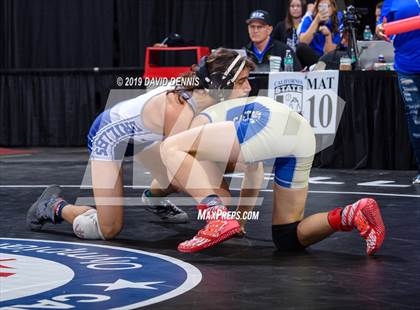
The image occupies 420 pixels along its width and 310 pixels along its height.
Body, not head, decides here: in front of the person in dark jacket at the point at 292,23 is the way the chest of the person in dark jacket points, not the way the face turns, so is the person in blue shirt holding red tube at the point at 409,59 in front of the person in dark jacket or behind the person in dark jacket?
in front

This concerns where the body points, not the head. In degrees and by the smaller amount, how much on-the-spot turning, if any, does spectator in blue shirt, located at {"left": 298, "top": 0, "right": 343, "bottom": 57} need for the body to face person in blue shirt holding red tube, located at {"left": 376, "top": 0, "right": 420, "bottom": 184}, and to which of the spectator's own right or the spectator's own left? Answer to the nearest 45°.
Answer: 0° — they already face them

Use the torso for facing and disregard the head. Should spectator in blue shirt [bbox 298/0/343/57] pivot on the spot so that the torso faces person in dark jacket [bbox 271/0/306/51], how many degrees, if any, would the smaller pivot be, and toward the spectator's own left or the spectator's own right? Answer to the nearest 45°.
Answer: approximately 135° to the spectator's own right

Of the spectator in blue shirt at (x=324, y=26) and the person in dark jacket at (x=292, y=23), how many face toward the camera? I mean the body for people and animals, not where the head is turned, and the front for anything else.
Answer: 2

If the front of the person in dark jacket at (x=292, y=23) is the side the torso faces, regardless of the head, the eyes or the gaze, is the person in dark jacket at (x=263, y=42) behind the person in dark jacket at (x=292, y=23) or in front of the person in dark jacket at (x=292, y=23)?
in front

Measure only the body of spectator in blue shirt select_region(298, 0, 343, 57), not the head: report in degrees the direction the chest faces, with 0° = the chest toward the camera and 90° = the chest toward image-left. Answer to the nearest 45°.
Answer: approximately 0°

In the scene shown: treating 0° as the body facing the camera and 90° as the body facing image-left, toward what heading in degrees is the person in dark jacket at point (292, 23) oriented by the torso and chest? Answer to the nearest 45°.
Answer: approximately 0°

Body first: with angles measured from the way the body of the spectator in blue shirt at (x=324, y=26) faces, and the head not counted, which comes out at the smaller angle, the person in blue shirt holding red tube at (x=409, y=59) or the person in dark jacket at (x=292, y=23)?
the person in blue shirt holding red tube
